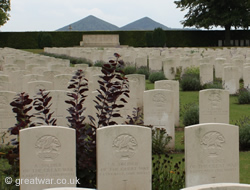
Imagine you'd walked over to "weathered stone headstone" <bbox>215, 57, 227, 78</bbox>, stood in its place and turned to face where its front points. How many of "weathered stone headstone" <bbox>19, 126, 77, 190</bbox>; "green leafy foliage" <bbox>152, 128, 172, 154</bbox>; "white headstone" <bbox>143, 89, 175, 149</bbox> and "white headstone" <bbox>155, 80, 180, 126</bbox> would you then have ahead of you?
4

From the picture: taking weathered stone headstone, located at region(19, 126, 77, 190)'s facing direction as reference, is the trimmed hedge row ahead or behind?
behind

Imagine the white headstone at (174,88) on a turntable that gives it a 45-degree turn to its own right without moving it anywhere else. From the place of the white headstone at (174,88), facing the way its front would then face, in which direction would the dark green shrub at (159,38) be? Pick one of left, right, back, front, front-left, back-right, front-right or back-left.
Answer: back-right

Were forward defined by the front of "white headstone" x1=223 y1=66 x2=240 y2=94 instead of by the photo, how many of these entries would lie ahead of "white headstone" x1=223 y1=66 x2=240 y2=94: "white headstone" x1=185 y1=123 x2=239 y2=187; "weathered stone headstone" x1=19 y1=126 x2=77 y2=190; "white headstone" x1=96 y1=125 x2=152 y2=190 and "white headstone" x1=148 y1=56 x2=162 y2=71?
3

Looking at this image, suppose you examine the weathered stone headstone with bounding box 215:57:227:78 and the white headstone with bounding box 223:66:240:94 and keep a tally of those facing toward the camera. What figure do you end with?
2

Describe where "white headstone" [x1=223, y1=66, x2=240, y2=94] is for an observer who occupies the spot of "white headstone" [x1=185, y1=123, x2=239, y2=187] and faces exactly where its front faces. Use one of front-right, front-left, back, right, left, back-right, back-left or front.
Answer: back

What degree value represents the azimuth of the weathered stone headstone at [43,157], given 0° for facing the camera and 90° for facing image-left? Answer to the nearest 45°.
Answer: approximately 0°

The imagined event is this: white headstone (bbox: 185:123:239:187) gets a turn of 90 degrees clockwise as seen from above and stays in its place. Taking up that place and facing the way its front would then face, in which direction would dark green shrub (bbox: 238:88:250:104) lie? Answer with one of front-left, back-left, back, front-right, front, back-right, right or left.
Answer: right

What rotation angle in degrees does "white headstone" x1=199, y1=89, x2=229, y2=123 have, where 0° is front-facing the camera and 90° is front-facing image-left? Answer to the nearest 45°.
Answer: approximately 0°

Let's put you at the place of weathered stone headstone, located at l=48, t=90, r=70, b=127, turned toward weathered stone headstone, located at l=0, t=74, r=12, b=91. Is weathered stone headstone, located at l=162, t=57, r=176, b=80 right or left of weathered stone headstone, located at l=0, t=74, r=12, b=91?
right
